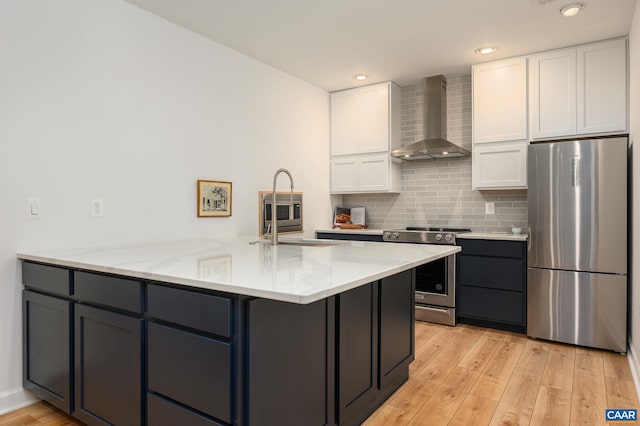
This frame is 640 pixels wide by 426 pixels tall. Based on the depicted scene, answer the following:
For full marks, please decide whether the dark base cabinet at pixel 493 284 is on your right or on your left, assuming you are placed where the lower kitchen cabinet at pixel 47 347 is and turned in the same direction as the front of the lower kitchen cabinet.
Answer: on your left

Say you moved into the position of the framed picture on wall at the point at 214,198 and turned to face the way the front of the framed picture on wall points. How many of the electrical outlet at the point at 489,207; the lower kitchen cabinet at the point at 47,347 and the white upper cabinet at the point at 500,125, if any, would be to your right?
1

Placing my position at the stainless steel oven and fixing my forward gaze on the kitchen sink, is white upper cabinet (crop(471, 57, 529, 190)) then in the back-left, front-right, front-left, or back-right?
back-left

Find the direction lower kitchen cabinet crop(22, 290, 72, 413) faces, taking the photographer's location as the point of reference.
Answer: facing the viewer and to the left of the viewer

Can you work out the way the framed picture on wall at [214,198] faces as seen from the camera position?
facing the viewer and to the right of the viewer

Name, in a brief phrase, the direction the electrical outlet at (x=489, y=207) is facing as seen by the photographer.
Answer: facing the viewer

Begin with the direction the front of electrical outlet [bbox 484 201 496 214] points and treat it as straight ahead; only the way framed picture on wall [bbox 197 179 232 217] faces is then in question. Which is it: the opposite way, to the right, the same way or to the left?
to the left

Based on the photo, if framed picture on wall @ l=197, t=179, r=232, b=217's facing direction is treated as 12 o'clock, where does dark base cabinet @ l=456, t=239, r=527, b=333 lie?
The dark base cabinet is roughly at 11 o'clock from the framed picture on wall.

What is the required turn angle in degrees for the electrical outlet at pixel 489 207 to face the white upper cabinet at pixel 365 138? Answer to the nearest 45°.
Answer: approximately 90° to its right

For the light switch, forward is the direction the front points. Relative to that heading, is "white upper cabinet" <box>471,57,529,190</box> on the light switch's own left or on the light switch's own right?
on the light switch's own left

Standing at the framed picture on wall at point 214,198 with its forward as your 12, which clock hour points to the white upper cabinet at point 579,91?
The white upper cabinet is roughly at 11 o'clock from the framed picture on wall.

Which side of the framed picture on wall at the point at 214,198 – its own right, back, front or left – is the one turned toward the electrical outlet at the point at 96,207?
right
